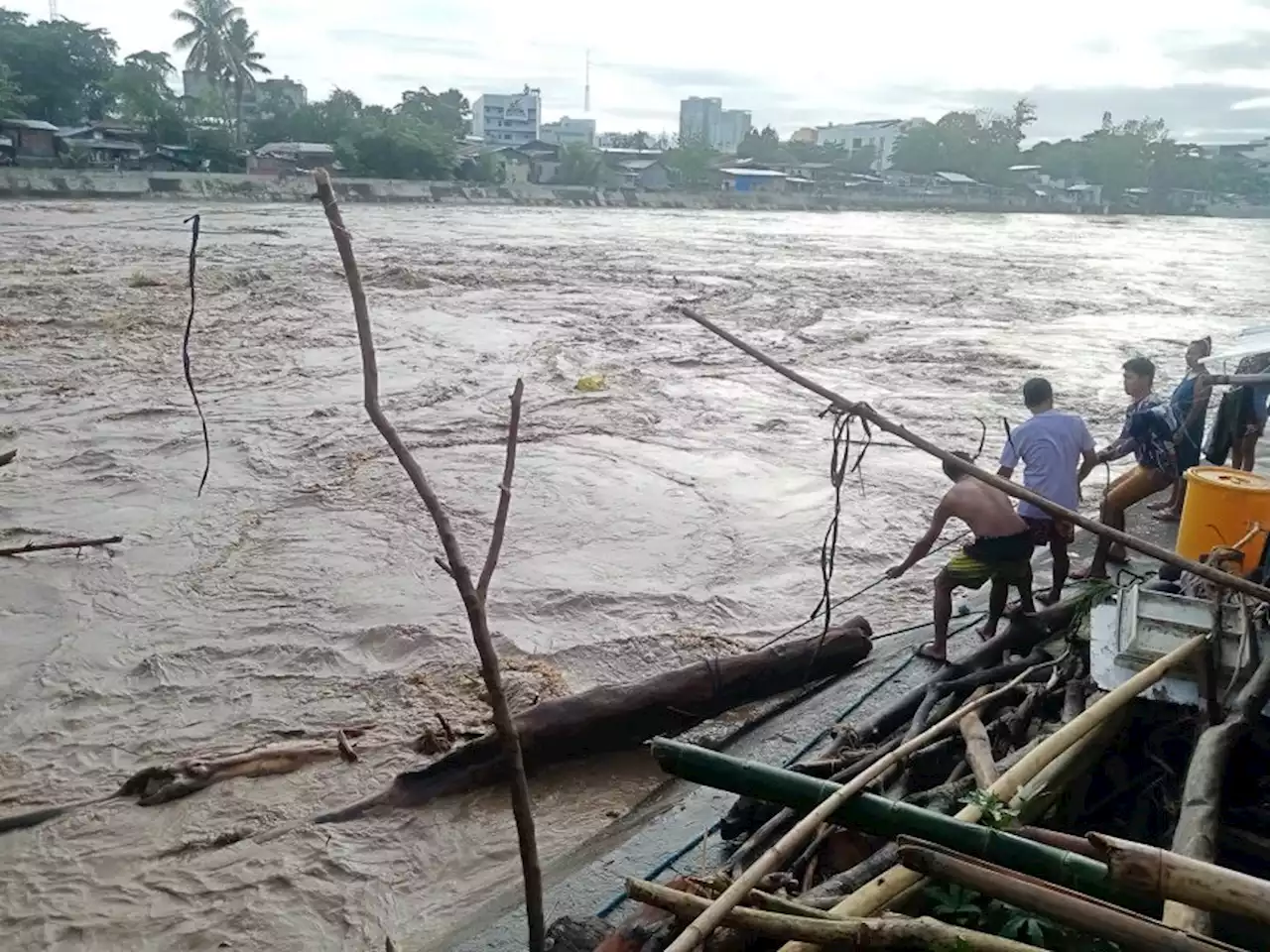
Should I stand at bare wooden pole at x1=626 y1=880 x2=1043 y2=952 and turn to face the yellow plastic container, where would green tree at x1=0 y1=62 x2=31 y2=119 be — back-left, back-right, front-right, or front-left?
front-left

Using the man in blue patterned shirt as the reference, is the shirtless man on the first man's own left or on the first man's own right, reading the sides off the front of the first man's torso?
on the first man's own left

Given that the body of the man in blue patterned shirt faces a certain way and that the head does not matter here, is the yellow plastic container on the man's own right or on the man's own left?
on the man's own left

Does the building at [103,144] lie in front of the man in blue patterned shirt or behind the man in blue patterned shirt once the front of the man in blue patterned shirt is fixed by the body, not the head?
in front

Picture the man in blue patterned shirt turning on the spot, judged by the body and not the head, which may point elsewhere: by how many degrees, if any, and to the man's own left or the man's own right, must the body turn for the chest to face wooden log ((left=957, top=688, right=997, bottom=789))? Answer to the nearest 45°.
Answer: approximately 90° to the man's own left

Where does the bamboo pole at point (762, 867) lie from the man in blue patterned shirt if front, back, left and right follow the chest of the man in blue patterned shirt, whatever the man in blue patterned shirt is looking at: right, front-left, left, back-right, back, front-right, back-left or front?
left

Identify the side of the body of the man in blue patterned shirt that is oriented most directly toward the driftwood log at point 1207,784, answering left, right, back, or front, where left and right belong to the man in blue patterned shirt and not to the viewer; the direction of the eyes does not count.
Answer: left

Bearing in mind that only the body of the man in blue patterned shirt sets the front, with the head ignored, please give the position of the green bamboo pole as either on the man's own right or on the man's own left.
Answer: on the man's own left

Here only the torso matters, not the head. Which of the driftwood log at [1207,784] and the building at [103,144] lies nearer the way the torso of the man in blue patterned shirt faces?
the building

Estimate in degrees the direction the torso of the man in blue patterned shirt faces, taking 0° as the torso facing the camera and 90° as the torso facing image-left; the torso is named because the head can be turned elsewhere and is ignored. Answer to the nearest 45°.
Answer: approximately 90°

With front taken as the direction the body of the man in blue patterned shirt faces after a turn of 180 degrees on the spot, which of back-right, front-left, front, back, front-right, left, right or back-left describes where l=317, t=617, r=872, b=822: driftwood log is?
back-right
